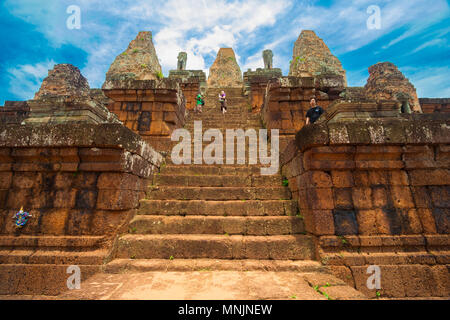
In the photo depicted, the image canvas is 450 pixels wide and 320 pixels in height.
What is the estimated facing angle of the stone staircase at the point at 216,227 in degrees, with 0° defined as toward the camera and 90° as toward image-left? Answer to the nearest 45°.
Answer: approximately 0°

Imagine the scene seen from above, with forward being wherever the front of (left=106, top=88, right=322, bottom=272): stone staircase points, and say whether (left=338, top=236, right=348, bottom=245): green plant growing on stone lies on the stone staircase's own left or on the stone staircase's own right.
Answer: on the stone staircase's own left
